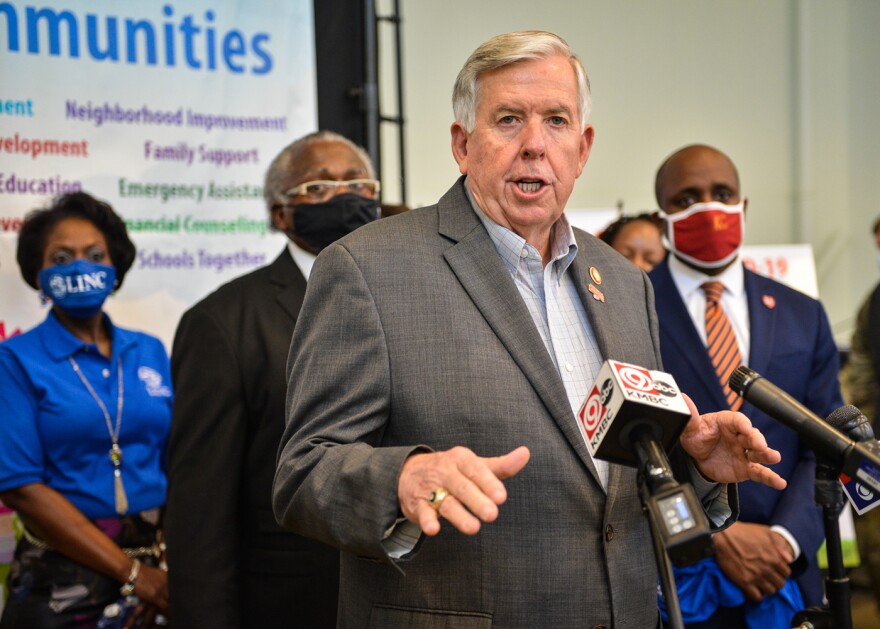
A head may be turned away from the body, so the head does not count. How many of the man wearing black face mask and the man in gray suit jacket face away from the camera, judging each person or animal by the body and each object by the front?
0

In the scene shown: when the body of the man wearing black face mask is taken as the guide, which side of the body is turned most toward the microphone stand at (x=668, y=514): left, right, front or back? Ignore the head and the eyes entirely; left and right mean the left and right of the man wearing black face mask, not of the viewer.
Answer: front

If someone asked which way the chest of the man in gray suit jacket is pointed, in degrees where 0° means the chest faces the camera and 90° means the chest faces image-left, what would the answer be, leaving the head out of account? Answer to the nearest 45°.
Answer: approximately 315°

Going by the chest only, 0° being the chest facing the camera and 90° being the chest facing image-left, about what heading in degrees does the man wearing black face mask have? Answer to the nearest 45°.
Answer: approximately 315°

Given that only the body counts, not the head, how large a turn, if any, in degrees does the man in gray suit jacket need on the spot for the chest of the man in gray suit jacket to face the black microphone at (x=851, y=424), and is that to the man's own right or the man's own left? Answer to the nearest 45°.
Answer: approximately 45° to the man's own left

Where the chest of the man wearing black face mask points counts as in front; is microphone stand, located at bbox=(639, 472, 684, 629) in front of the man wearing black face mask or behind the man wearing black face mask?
in front

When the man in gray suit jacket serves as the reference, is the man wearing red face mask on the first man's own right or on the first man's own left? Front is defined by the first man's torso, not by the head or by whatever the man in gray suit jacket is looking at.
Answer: on the first man's own left

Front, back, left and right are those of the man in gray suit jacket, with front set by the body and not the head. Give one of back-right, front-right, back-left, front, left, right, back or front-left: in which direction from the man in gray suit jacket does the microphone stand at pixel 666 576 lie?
front

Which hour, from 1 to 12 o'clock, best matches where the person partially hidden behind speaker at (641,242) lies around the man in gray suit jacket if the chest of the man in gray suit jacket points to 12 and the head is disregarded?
The person partially hidden behind speaker is roughly at 8 o'clock from the man in gray suit jacket.
